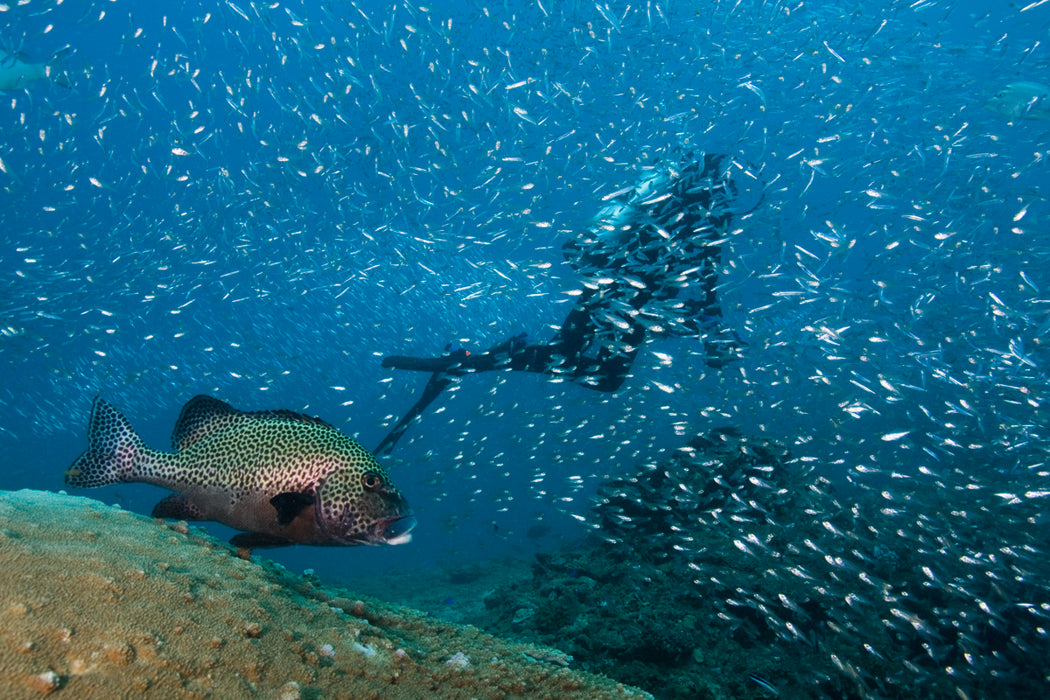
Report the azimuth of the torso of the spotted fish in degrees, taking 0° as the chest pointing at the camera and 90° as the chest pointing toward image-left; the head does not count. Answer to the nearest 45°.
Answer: approximately 270°

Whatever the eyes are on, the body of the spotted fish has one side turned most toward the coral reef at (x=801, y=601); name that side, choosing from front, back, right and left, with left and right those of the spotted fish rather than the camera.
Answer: front
